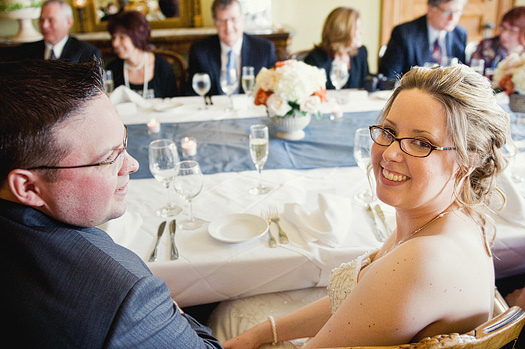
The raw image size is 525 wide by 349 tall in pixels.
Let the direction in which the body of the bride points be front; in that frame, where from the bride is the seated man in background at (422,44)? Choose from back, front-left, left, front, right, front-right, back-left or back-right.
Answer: right

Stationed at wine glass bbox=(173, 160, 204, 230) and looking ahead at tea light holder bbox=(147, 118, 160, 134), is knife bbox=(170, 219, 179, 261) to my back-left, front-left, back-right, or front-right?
back-left

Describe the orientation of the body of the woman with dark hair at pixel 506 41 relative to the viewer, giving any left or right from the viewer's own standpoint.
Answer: facing the viewer and to the left of the viewer

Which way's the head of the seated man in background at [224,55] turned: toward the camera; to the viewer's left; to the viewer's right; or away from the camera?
toward the camera

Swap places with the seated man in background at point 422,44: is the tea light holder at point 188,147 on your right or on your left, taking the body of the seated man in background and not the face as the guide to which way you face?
on your right

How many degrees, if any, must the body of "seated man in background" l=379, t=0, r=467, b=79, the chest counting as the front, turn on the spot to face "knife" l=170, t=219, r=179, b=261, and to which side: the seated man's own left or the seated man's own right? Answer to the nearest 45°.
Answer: approximately 45° to the seated man's own right

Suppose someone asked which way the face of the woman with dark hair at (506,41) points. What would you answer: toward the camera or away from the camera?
toward the camera

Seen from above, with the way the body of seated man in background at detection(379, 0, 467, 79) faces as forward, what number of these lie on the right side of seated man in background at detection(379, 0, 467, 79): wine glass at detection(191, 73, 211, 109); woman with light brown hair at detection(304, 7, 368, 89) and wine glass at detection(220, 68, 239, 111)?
3

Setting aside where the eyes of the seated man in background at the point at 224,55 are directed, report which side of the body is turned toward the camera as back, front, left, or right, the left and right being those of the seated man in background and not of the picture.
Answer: front

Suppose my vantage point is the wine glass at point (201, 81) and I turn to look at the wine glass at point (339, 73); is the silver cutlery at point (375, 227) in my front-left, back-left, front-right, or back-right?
front-right
